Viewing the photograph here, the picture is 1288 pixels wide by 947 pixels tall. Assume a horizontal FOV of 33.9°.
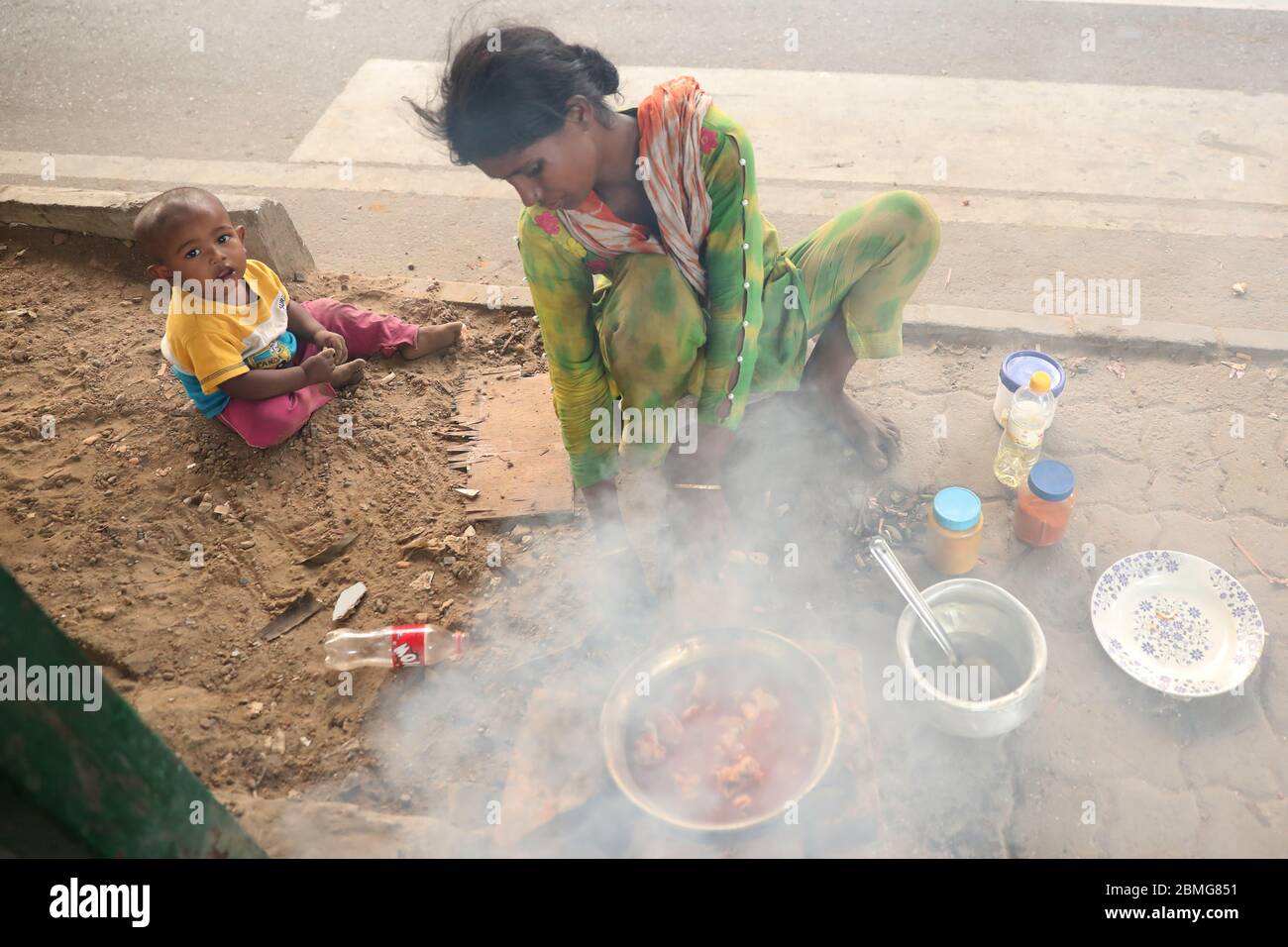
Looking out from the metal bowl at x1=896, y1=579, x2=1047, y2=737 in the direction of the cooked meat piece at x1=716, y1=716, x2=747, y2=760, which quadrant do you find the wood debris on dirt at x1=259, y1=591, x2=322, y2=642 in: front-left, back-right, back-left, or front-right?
front-right

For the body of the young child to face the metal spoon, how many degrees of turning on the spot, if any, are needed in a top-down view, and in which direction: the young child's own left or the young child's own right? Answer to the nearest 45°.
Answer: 0° — they already face it

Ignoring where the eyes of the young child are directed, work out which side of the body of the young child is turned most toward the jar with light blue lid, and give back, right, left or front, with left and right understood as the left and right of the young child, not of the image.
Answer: front

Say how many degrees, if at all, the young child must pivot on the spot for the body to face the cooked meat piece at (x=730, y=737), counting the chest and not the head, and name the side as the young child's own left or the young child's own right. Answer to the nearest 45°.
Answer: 0° — they already face it

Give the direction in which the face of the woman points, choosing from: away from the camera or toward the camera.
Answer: toward the camera

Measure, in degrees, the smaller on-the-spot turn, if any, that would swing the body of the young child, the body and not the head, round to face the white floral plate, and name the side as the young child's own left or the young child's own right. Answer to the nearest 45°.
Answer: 0° — they already face it

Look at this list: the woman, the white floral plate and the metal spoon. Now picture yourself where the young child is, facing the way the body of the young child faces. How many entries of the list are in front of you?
3

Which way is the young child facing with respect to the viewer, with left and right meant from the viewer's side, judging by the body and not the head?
facing the viewer and to the right of the viewer
